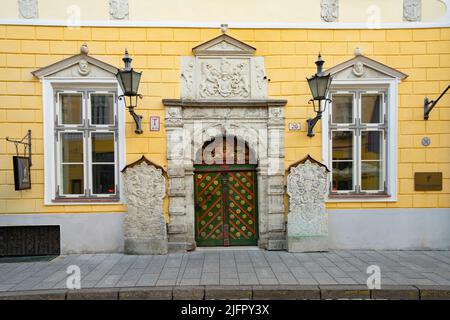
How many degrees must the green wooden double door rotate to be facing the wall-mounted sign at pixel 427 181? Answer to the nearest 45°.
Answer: approximately 90° to its left

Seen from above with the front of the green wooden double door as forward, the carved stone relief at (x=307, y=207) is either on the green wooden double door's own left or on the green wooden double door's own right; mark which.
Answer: on the green wooden double door's own left

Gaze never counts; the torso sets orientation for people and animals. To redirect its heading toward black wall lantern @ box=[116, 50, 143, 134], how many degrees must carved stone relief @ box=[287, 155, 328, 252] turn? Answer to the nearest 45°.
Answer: approximately 45° to its right

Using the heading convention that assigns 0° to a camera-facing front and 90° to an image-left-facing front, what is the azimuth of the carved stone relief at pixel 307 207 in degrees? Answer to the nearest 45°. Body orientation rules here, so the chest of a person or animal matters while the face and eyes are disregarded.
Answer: approximately 0°

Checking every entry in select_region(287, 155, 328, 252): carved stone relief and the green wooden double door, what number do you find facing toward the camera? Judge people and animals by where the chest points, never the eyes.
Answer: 2

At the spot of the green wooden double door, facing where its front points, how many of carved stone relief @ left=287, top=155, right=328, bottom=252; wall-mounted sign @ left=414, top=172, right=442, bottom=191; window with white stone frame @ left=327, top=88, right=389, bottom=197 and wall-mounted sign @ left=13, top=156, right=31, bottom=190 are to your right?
1

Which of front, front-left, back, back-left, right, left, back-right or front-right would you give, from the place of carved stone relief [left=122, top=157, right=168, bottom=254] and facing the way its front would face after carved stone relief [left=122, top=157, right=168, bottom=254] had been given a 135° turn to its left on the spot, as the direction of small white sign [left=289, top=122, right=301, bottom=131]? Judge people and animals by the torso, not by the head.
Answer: front-right

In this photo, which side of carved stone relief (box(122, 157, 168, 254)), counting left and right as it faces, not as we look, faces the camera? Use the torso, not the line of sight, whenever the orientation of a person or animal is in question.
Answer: front

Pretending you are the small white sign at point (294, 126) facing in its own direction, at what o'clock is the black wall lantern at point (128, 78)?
The black wall lantern is roughly at 2 o'clock from the small white sign.

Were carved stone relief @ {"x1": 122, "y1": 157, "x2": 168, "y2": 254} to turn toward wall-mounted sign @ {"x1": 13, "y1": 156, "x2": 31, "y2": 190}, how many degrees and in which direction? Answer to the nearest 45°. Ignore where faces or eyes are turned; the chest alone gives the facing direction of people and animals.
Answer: approximately 90° to its right

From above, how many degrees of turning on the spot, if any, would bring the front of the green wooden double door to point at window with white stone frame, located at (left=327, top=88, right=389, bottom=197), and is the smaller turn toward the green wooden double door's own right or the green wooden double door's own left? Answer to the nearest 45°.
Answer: approximately 90° to the green wooden double door's own left

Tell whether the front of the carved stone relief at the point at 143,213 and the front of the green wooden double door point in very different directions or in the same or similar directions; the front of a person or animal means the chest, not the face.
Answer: same or similar directions

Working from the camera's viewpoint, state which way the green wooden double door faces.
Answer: facing the viewer

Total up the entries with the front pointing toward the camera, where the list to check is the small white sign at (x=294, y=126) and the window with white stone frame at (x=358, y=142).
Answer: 2
